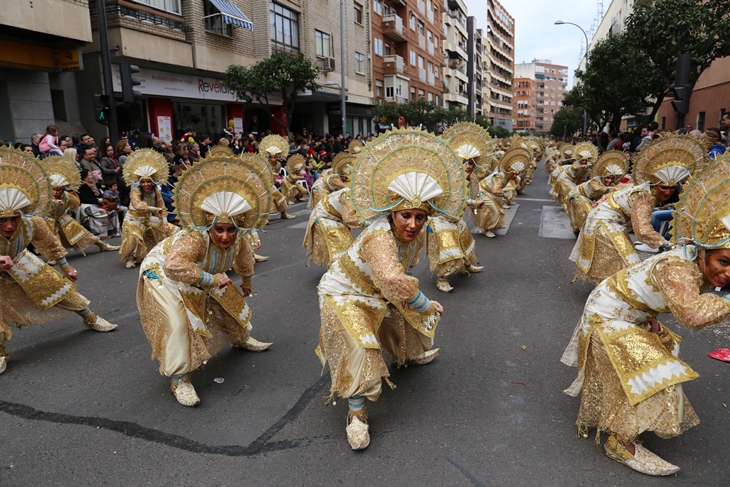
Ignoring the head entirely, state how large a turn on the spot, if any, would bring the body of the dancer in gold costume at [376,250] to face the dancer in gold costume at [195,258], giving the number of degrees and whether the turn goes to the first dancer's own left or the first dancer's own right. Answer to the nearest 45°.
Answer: approximately 135° to the first dancer's own right

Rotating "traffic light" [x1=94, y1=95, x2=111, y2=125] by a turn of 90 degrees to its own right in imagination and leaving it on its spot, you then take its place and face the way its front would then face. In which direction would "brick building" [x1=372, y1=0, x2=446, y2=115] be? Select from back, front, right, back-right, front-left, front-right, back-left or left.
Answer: back-right

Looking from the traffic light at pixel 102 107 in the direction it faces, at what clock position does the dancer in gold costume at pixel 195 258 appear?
The dancer in gold costume is roughly at 12 o'clock from the traffic light.

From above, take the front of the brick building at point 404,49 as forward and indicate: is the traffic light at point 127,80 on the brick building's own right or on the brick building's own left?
on the brick building's own right

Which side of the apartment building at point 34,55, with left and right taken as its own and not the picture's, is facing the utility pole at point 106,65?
front

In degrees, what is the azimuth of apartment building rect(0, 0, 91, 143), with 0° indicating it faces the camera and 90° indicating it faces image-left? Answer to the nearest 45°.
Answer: approximately 315°

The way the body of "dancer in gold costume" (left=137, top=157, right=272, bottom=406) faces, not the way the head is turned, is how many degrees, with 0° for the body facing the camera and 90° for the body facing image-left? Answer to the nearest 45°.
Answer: approximately 315°

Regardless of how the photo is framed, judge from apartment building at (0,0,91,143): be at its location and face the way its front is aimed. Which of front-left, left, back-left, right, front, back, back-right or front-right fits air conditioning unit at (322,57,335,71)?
left

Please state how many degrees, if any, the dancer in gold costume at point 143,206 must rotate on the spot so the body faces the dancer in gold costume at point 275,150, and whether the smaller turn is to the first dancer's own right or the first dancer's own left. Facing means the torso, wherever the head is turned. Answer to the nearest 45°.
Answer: approximately 135° to the first dancer's own left

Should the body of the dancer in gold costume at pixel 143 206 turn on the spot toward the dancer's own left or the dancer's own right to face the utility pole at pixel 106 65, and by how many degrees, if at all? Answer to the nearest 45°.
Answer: approximately 180°

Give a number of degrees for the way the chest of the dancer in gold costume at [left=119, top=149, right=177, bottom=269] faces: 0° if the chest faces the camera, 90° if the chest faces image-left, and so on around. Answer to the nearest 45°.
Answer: approximately 0°
